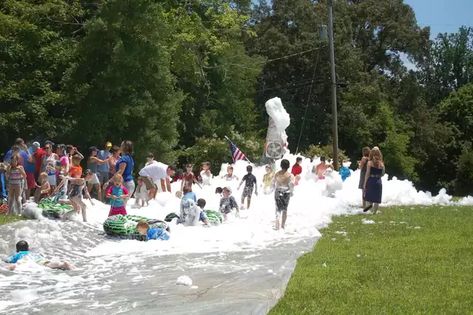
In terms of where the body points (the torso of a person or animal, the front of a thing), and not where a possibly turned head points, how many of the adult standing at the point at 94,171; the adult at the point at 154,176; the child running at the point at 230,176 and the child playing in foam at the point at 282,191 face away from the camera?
1

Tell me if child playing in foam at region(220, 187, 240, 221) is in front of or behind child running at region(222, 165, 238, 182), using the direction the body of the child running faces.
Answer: in front

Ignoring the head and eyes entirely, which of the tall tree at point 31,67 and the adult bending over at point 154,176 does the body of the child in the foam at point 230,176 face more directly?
the adult bending over

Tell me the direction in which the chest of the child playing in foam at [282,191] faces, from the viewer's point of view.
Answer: away from the camera

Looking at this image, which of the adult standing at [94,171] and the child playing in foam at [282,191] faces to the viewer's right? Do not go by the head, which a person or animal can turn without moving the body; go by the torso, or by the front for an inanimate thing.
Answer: the adult standing

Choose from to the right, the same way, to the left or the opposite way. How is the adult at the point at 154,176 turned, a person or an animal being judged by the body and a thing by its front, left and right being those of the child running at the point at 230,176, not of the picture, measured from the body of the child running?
to the left

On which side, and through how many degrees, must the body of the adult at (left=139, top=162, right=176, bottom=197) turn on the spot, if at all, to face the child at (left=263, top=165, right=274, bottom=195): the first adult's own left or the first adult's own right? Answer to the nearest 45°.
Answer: approximately 45° to the first adult's own left

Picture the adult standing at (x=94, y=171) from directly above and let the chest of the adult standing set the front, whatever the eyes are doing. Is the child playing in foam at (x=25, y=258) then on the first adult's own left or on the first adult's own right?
on the first adult's own right

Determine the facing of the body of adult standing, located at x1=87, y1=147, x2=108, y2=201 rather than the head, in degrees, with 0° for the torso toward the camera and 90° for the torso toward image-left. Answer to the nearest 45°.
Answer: approximately 270°

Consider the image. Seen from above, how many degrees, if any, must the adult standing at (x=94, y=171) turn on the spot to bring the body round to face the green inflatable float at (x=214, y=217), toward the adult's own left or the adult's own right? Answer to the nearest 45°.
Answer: approximately 45° to the adult's own right
